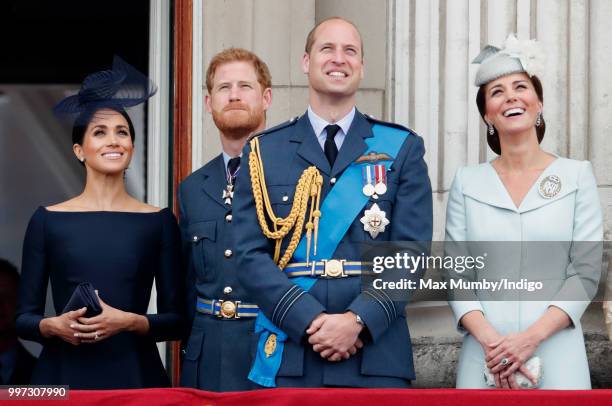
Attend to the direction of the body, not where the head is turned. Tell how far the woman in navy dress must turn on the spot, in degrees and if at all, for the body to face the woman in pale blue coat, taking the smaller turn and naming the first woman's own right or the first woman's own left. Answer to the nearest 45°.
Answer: approximately 90° to the first woman's own left

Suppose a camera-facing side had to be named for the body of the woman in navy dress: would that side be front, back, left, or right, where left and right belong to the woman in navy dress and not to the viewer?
front

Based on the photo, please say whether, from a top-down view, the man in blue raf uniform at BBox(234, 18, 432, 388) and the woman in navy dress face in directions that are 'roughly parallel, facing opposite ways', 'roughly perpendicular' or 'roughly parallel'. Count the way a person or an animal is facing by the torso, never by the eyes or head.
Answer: roughly parallel

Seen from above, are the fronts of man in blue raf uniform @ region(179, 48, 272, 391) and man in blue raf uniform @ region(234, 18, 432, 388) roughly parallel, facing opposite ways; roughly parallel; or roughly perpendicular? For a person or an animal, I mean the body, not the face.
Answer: roughly parallel

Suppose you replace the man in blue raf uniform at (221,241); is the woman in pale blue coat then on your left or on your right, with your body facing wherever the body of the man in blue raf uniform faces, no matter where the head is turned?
on your left

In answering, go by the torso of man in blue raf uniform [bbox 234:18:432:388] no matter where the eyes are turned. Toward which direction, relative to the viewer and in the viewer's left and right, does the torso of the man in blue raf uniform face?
facing the viewer

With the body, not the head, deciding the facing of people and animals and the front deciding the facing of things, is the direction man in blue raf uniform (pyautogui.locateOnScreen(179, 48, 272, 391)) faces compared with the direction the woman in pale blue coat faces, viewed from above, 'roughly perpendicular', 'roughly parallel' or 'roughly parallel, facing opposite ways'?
roughly parallel

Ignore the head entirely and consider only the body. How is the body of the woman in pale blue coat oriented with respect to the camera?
toward the camera

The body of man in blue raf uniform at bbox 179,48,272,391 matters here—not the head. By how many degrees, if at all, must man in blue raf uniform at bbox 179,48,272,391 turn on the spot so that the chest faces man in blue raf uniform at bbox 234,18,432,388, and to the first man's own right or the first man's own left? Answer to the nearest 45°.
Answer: approximately 45° to the first man's own left

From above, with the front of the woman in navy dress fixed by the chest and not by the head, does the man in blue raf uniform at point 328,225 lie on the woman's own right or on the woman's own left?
on the woman's own left

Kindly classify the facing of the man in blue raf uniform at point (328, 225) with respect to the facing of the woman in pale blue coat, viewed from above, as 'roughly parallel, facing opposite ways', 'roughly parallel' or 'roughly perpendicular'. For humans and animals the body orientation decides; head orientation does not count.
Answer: roughly parallel
